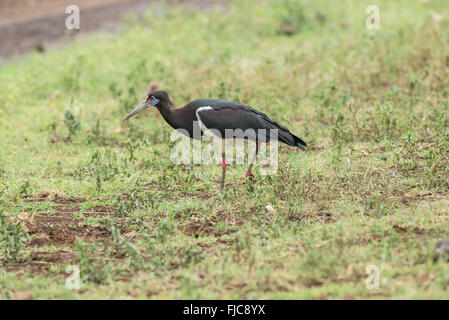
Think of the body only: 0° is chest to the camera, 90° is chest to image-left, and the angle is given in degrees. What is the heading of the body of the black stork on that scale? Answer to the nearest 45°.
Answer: approximately 90°

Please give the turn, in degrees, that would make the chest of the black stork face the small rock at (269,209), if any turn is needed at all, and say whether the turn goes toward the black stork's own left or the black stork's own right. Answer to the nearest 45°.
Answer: approximately 135° to the black stork's own left

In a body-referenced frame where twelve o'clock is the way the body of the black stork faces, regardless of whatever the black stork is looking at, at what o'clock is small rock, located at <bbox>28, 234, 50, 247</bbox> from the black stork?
The small rock is roughly at 11 o'clock from the black stork.

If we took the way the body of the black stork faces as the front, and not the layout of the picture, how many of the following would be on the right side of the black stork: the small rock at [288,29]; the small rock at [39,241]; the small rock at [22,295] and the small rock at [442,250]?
1

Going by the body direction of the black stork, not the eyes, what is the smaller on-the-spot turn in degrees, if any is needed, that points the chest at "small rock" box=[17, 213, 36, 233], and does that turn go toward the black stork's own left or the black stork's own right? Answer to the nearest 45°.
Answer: approximately 45° to the black stork's own left

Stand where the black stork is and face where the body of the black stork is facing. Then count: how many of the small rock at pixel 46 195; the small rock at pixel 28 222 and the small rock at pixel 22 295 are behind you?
0

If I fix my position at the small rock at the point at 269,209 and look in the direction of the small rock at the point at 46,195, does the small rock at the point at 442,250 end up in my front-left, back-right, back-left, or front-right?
back-left

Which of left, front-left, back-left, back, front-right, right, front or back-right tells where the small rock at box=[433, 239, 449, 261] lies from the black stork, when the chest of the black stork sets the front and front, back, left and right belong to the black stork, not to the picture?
back-left

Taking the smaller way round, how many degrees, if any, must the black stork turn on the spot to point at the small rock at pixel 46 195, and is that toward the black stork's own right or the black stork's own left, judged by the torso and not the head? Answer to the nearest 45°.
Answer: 0° — it already faces it

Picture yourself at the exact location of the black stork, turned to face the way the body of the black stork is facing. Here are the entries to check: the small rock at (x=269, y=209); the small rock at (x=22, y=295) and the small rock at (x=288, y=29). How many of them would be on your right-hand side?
1

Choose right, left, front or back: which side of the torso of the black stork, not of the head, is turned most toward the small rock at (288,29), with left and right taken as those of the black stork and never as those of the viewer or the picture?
right

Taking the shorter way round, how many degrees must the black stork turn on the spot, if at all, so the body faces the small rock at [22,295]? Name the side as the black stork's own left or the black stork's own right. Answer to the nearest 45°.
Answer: approximately 45° to the black stork's own left

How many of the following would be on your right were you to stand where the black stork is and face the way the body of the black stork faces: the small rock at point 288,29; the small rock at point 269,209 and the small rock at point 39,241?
1

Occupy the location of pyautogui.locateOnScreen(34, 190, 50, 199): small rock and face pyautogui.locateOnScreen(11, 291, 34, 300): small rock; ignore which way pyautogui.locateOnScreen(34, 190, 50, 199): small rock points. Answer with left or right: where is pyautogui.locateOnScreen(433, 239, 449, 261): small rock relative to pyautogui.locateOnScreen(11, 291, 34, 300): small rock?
left

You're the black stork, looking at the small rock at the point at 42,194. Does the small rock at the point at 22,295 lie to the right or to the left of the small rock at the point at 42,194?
left

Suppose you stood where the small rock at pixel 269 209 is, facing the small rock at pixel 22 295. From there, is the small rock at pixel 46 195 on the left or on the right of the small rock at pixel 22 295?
right

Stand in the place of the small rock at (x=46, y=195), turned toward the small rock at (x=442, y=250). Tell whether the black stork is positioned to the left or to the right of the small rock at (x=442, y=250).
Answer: left
